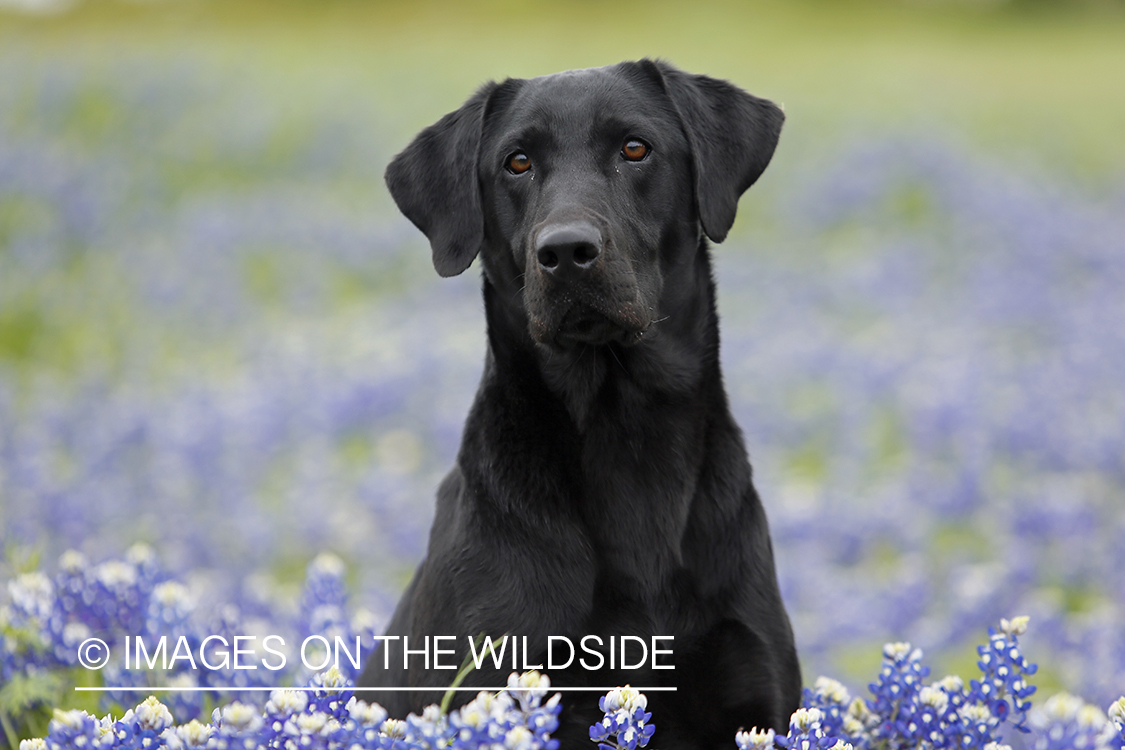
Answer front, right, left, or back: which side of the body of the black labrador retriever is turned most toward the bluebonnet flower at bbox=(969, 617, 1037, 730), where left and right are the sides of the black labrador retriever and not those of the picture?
left

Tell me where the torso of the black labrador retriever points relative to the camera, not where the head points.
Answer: toward the camera

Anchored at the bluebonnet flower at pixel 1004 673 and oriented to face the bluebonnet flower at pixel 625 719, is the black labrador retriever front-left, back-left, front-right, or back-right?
front-right
